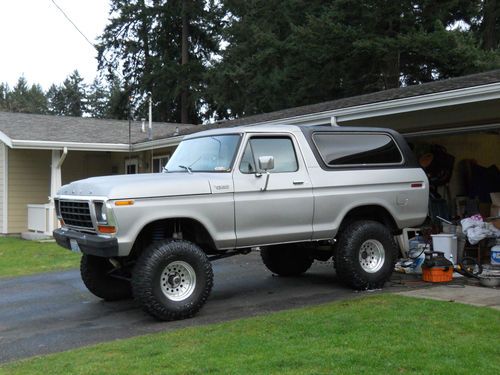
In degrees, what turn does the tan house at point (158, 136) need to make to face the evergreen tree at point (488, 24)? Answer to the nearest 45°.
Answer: approximately 180°

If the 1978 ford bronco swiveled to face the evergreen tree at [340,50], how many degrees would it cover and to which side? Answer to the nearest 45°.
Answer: approximately 135° to its right

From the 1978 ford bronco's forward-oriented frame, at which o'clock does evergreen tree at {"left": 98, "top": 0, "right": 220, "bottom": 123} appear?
The evergreen tree is roughly at 4 o'clock from the 1978 ford bronco.

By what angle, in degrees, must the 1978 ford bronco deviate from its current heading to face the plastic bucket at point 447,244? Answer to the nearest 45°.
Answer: approximately 180°

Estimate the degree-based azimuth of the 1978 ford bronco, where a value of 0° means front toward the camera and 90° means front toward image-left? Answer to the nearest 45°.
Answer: approximately 45°

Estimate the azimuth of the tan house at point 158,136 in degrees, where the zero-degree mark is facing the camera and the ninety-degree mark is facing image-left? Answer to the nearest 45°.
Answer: approximately 45°

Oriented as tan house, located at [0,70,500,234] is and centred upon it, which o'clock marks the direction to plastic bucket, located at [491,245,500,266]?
The plastic bucket is roughly at 9 o'clock from the tan house.

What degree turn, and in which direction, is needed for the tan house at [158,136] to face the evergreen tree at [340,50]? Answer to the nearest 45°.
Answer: approximately 180°

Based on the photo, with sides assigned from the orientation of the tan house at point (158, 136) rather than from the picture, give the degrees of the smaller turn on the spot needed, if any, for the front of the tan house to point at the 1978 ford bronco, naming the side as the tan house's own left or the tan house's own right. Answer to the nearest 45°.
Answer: approximately 45° to the tan house's own left
